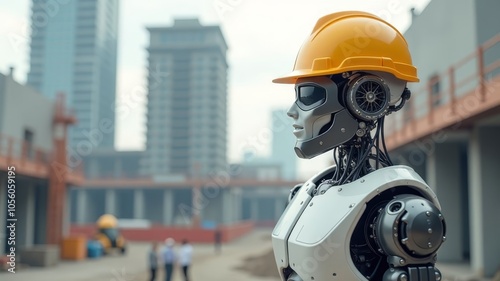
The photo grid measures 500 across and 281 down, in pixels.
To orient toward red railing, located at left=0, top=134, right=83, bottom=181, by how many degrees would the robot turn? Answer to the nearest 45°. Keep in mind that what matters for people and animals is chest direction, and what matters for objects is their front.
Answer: approximately 45° to its right

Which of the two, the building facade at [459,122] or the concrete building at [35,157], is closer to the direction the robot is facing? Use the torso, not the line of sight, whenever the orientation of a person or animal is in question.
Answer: the concrete building

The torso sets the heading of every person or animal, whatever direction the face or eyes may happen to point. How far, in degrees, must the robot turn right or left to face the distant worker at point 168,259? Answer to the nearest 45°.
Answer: approximately 45° to its right

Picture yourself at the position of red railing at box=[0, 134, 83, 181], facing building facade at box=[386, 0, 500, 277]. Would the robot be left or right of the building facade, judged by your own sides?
right

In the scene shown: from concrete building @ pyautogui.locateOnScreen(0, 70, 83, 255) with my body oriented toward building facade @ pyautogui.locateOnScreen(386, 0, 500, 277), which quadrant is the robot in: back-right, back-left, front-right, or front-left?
front-right

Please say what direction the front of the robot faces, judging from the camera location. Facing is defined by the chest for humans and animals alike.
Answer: facing to the left of the viewer

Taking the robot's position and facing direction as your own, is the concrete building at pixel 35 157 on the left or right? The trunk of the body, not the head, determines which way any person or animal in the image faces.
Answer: on its right

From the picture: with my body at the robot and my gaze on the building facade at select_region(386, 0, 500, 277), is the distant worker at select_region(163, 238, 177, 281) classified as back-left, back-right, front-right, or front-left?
front-left
